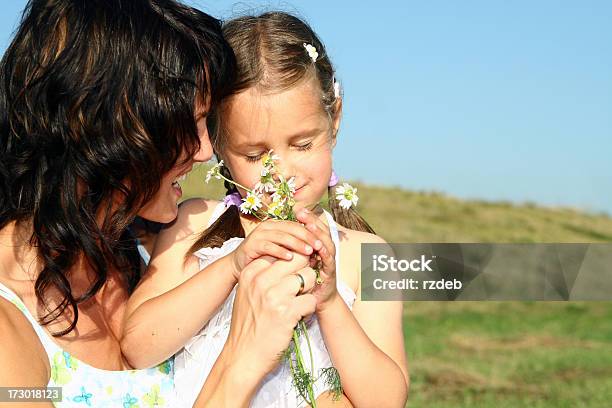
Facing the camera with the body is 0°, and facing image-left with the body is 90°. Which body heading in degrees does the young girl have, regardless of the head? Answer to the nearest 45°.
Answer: approximately 0°

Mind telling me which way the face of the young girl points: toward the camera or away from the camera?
toward the camera

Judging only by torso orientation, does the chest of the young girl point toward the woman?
no
